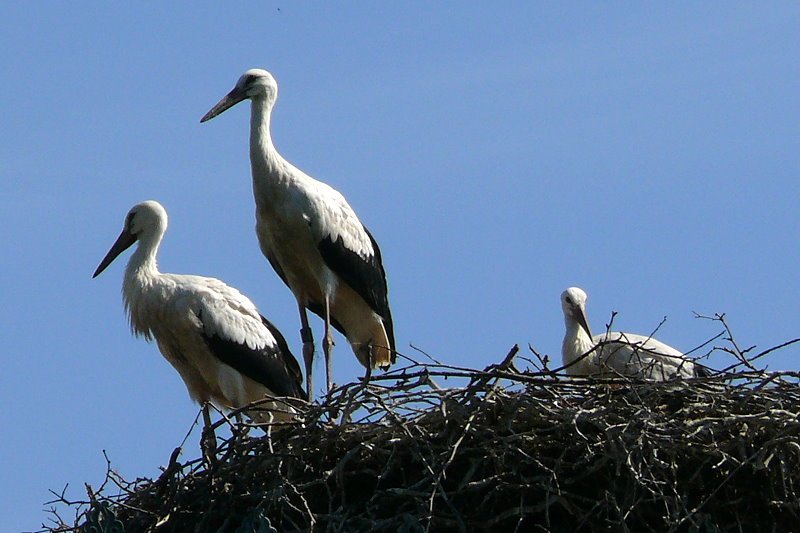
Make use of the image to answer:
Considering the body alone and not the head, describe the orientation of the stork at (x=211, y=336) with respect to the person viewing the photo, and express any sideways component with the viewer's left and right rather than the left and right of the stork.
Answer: facing to the left of the viewer
